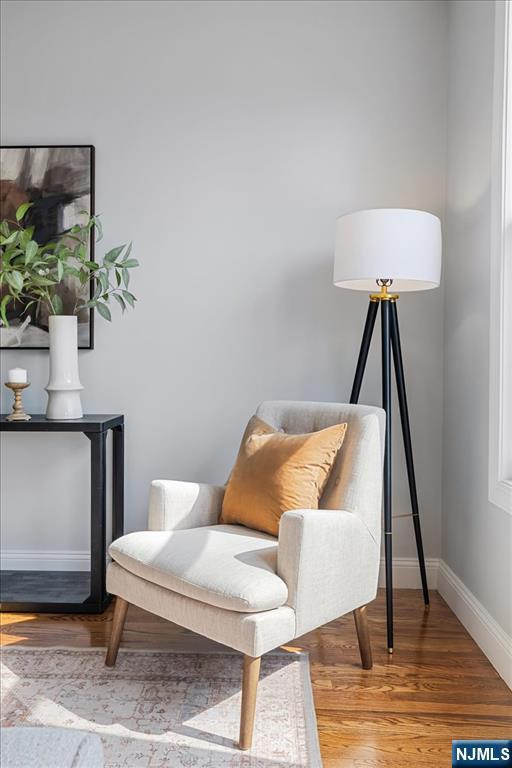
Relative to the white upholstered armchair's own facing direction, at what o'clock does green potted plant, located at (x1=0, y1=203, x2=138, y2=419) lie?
The green potted plant is roughly at 3 o'clock from the white upholstered armchair.

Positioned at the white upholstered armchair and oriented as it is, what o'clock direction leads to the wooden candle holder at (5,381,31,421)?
The wooden candle holder is roughly at 3 o'clock from the white upholstered armchair.

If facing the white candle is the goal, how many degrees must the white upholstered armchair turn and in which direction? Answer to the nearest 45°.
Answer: approximately 90° to its right

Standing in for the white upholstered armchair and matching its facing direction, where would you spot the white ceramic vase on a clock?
The white ceramic vase is roughly at 3 o'clock from the white upholstered armchair.

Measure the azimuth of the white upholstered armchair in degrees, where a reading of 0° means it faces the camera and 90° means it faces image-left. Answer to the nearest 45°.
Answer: approximately 45°

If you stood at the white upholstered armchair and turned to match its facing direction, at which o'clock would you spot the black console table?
The black console table is roughly at 3 o'clock from the white upholstered armchair.
